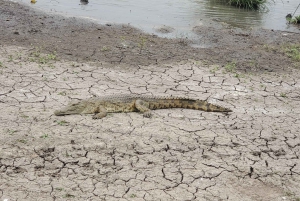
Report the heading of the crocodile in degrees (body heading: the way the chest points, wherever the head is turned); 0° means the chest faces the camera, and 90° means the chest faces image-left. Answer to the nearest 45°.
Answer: approximately 90°
